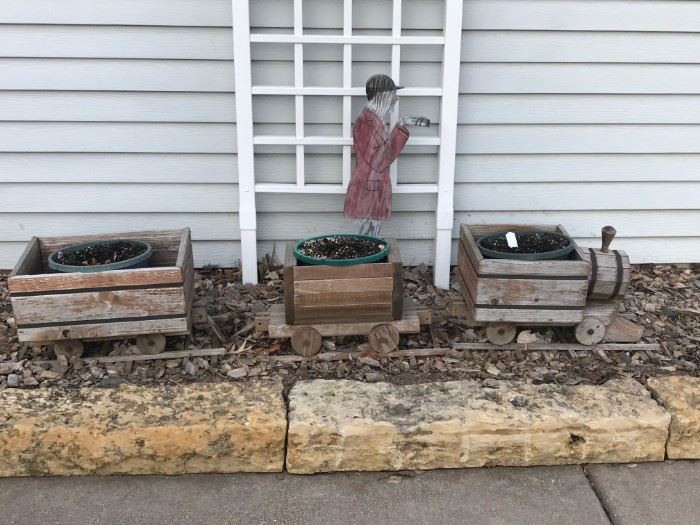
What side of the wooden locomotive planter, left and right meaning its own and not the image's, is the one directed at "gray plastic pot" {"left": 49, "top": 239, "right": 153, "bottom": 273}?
back

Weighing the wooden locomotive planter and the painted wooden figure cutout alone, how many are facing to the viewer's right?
2

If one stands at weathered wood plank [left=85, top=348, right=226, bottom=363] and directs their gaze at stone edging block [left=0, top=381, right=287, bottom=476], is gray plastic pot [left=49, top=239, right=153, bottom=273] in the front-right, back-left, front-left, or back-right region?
back-right

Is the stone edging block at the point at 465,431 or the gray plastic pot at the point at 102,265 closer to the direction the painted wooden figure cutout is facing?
the stone edging block

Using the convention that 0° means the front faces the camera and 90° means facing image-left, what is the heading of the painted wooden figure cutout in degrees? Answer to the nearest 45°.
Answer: approximately 270°

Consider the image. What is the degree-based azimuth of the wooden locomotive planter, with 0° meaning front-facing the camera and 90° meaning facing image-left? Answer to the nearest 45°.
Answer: approximately 270°

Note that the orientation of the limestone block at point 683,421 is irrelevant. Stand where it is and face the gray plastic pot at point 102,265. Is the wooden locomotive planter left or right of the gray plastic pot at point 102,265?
right

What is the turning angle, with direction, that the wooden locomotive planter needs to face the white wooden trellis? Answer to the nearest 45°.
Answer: approximately 180°
